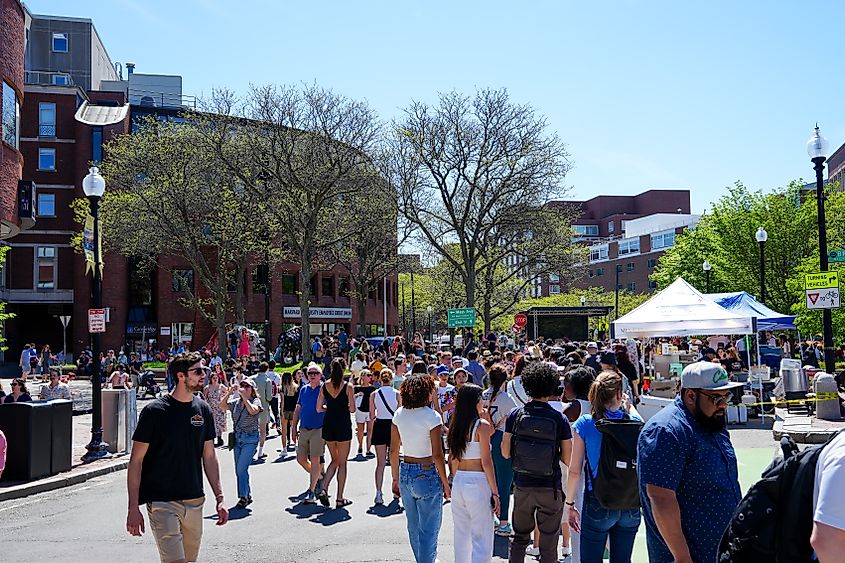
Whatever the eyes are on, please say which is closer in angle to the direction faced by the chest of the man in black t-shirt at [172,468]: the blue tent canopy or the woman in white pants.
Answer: the woman in white pants

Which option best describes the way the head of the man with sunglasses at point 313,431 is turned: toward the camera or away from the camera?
toward the camera

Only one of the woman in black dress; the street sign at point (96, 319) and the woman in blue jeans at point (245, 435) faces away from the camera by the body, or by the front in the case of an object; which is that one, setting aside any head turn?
the woman in black dress

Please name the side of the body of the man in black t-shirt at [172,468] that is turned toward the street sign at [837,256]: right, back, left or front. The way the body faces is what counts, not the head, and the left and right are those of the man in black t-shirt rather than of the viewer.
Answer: left

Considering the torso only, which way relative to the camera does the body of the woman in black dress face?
away from the camera

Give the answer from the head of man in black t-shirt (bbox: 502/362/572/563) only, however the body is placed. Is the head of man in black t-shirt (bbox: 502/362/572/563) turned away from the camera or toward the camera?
away from the camera

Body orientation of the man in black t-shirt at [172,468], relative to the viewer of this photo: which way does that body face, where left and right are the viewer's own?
facing the viewer and to the right of the viewer

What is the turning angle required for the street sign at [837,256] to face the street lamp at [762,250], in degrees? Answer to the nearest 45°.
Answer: approximately 180°

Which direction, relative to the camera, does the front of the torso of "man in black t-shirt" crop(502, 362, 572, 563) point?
away from the camera

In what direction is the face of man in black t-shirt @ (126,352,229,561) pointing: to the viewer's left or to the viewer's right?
to the viewer's right

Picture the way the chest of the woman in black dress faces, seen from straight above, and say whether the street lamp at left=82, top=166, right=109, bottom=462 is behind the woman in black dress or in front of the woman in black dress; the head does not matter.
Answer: in front

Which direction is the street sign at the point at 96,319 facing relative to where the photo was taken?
toward the camera
